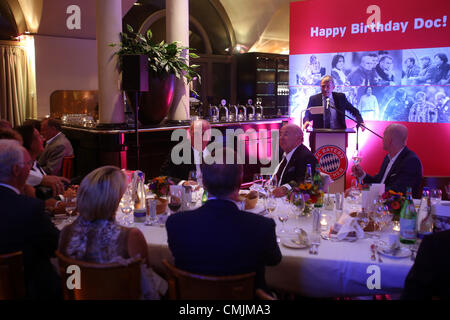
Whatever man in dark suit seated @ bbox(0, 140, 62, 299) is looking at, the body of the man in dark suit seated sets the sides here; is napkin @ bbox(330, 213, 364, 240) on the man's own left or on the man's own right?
on the man's own right

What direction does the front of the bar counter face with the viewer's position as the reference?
facing the viewer

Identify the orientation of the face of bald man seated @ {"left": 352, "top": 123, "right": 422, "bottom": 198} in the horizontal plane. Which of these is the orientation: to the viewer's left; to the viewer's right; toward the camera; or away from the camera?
to the viewer's left

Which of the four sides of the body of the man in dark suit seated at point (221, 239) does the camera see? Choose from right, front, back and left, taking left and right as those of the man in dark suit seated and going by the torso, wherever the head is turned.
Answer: back

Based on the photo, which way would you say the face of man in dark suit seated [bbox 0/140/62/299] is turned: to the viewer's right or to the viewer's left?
to the viewer's right

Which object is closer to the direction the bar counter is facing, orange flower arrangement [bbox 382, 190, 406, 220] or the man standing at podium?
the orange flower arrangement

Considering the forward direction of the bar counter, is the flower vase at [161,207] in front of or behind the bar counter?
in front

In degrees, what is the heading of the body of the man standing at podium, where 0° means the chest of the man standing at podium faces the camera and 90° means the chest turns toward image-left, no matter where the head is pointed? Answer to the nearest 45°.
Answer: approximately 0°

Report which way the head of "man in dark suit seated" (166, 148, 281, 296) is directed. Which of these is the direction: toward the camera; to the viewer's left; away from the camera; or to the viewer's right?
away from the camera

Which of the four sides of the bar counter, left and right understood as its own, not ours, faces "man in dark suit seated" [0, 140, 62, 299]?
front

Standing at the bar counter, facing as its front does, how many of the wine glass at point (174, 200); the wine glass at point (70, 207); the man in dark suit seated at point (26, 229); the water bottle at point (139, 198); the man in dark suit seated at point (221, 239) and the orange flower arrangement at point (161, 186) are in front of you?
6

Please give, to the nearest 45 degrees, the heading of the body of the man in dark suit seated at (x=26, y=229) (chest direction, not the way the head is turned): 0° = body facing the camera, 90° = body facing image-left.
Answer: approximately 225°

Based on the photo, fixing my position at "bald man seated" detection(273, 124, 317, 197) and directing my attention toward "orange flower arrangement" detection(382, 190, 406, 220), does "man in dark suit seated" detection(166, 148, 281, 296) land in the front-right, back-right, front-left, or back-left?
front-right

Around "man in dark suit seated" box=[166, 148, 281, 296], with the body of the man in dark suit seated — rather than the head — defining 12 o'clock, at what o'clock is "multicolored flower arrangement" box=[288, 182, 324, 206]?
The multicolored flower arrangement is roughly at 1 o'clock from the man in dark suit seated.

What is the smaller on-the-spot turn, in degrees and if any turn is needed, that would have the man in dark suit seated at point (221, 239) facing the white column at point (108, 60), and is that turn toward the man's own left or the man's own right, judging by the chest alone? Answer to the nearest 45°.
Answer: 0° — they already face it

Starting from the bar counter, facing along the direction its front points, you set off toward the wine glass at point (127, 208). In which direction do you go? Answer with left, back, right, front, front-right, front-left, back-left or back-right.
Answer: front
